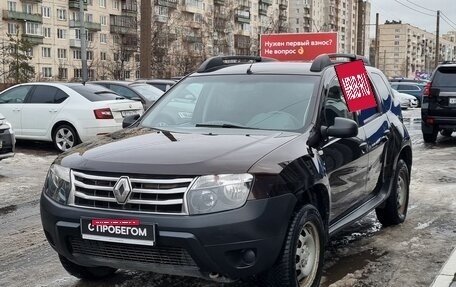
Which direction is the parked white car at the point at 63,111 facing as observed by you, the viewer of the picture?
facing away from the viewer and to the left of the viewer

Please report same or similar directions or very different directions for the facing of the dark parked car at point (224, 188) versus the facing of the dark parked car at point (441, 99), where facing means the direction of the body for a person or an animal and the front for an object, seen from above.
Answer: very different directions

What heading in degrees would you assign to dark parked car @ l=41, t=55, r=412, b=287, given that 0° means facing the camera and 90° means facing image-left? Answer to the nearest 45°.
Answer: approximately 45°

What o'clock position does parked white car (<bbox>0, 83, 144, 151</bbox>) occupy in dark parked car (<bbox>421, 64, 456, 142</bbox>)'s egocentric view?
The parked white car is roughly at 8 o'clock from the dark parked car.

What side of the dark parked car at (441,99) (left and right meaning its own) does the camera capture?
back

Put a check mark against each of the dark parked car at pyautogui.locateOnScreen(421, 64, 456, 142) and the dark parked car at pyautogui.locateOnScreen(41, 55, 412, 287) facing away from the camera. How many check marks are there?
1

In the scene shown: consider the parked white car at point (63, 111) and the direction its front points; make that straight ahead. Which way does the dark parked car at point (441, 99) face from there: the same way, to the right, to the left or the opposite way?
to the right

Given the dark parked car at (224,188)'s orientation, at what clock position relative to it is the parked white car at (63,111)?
The parked white car is roughly at 4 o'clock from the dark parked car.

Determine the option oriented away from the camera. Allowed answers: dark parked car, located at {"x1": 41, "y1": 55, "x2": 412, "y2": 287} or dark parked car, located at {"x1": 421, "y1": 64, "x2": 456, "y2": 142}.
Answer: dark parked car, located at {"x1": 421, "y1": 64, "x2": 456, "y2": 142}

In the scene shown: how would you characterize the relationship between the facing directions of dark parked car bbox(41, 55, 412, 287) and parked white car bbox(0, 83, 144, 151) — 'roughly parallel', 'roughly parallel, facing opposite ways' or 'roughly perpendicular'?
roughly perpendicular

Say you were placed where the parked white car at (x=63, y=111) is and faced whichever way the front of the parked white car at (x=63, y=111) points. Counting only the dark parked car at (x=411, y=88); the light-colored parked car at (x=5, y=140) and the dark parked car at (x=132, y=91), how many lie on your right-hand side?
2
